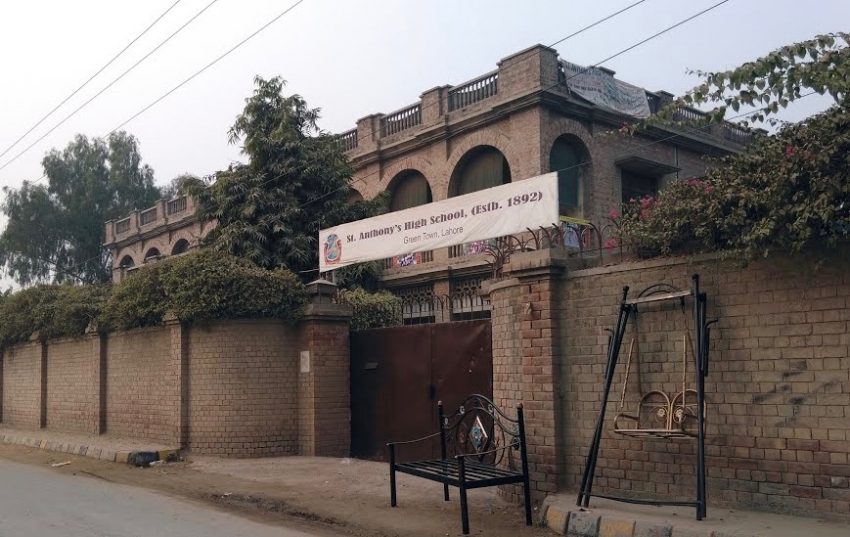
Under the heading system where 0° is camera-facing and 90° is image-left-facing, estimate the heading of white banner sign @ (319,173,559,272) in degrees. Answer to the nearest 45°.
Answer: approximately 45°

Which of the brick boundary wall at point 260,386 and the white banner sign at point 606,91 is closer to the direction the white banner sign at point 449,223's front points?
the brick boundary wall

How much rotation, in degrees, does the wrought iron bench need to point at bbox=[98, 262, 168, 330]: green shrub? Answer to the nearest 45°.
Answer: approximately 90° to its right

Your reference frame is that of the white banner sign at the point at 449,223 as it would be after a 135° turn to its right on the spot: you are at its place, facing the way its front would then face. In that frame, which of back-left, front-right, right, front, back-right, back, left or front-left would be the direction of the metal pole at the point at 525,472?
back

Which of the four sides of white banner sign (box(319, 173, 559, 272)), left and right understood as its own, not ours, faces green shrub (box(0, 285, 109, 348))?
right

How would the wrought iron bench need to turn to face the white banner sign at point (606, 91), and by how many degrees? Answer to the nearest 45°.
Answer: approximately 135° to its right

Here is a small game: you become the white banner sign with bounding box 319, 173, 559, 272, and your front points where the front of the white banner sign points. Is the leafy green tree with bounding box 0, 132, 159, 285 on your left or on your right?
on your right

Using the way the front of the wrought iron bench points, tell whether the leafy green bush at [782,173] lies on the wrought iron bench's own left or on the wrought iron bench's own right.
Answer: on the wrought iron bench's own left

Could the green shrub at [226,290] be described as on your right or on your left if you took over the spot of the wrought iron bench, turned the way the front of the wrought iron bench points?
on your right

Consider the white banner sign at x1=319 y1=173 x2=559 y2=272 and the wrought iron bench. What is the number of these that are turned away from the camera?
0

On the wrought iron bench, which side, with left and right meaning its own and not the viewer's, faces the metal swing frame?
left

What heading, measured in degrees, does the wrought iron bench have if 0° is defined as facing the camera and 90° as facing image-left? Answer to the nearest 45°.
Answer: approximately 45°

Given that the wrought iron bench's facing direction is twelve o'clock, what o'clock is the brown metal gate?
The brown metal gate is roughly at 4 o'clock from the wrought iron bench.

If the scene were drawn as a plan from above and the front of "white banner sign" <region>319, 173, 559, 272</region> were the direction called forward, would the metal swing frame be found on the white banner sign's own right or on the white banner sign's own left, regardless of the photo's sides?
on the white banner sign's own left

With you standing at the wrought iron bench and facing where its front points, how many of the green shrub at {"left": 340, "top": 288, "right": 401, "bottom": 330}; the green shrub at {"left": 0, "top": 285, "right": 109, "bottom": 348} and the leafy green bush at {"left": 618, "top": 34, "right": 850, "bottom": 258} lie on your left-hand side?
1
